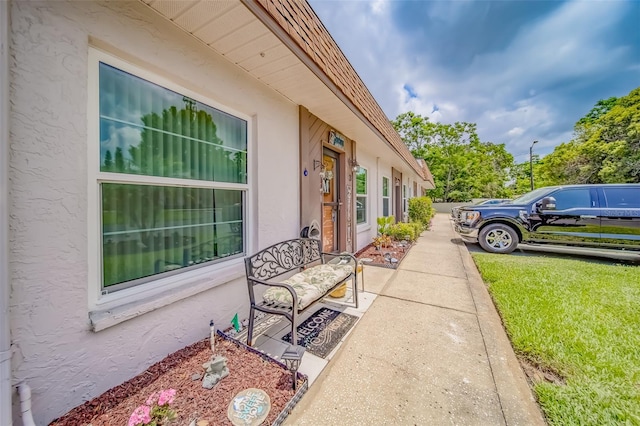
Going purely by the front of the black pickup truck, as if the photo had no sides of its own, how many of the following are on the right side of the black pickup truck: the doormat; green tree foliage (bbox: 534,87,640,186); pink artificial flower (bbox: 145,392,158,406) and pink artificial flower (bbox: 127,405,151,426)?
1

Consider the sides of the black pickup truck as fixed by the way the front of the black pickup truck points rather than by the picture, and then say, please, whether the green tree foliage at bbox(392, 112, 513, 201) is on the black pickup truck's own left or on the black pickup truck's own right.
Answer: on the black pickup truck's own right

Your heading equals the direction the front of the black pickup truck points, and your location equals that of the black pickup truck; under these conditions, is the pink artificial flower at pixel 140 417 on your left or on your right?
on your left

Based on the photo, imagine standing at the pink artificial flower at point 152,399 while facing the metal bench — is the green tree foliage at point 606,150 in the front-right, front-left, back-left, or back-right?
front-right

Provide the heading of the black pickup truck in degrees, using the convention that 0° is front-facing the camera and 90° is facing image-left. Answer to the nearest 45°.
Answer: approximately 90°

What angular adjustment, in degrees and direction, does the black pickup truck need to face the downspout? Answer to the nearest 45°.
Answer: approximately 90° to its left

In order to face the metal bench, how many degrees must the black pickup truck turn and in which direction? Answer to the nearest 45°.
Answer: approximately 90° to its left

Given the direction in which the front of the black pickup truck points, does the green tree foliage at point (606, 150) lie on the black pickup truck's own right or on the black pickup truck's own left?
on the black pickup truck's own right

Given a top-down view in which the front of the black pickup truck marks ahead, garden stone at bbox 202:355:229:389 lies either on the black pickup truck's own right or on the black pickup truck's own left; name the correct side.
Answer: on the black pickup truck's own left

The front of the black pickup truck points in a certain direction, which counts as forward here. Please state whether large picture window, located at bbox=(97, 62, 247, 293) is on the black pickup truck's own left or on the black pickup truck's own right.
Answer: on the black pickup truck's own left

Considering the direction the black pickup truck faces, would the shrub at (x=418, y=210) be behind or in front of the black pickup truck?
in front

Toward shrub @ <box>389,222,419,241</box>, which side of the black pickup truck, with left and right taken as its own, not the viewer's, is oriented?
front

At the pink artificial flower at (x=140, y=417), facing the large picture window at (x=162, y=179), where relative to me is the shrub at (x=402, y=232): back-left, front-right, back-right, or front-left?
front-right

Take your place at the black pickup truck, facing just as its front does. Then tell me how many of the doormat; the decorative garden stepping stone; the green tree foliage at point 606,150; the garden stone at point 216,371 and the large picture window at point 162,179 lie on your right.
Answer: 1

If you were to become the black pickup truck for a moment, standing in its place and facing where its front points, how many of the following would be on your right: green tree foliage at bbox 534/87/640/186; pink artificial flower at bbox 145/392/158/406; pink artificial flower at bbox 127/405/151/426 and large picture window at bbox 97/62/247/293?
1
